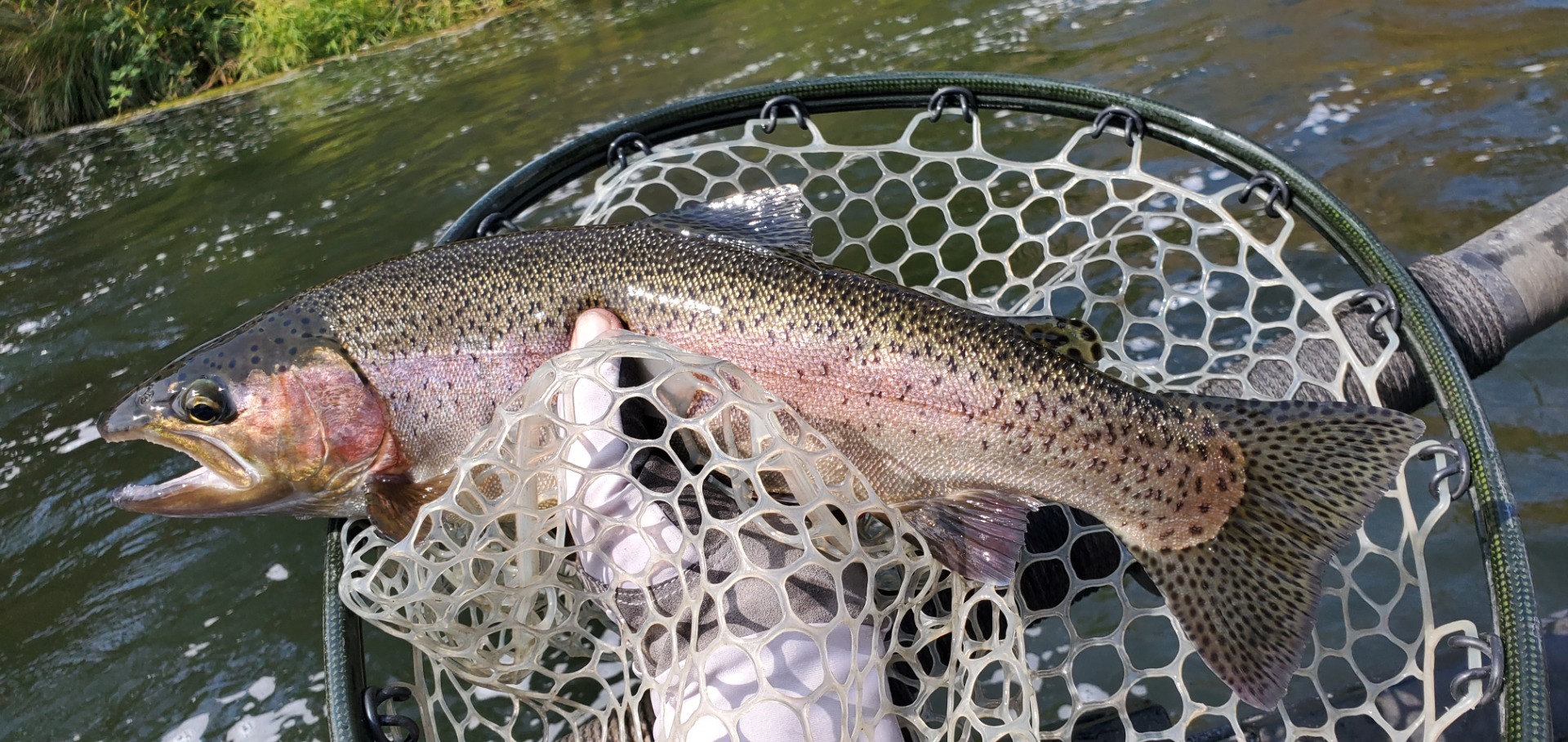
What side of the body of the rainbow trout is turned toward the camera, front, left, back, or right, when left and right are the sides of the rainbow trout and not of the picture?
left
